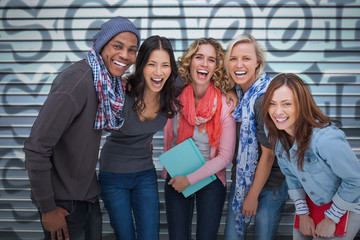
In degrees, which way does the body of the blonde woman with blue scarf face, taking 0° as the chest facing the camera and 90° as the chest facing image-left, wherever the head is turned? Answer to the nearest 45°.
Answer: approximately 45°

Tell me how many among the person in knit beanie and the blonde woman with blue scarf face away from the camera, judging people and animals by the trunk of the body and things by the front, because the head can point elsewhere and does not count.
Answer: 0

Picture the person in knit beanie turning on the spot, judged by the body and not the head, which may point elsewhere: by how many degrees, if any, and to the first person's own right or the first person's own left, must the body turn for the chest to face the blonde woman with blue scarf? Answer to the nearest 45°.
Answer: approximately 45° to the first person's own left

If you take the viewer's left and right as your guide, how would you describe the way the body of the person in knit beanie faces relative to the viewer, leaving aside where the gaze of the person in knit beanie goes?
facing the viewer and to the right of the viewer
